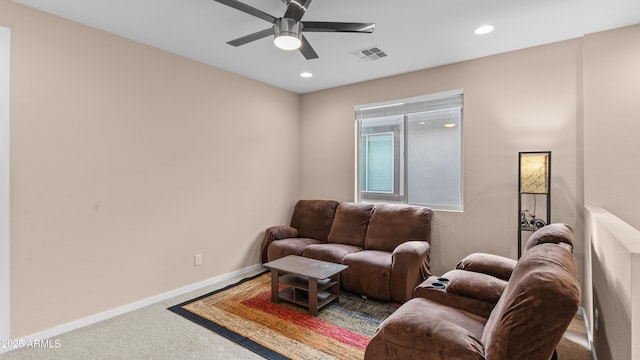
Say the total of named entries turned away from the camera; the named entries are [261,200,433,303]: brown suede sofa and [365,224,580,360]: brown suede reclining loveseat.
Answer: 0

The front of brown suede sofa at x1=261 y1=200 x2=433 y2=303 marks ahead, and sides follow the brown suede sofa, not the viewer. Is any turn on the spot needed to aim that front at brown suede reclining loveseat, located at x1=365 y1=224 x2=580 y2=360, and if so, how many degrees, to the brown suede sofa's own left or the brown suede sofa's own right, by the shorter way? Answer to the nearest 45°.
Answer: approximately 45° to the brown suede sofa's own left

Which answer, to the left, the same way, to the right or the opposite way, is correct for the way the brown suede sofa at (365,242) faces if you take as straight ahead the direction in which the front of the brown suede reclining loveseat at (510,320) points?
to the left

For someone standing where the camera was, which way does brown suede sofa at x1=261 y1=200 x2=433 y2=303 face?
facing the viewer and to the left of the viewer

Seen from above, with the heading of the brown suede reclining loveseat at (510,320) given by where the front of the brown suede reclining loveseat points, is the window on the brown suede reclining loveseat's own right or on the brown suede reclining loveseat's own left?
on the brown suede reclining loveseat's own right

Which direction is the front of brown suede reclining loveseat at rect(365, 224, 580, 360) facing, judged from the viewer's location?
facing to the left of the viewer

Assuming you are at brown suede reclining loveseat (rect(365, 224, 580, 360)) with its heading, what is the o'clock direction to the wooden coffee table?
The wooden coffee table is roughly at 1 o'clock from the brown suede reclining loveseat.

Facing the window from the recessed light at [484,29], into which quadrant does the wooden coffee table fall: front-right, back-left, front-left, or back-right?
front-left
